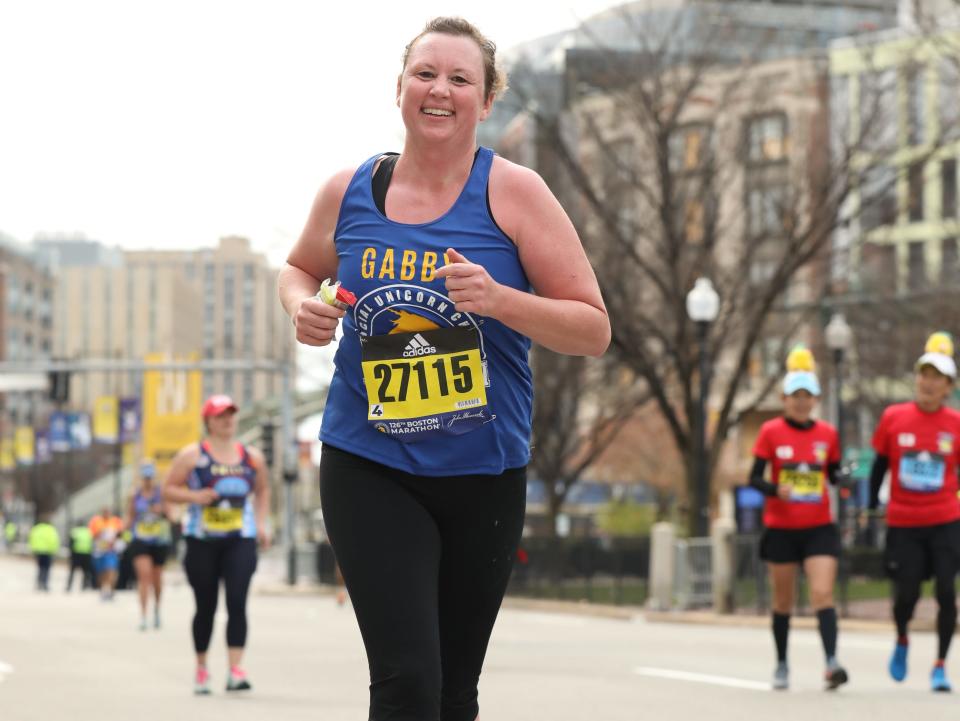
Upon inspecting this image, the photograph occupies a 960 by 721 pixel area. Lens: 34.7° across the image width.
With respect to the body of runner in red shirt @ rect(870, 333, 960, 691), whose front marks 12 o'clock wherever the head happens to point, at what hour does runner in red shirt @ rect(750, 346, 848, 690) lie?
runner in red shirt @ rect(750, 346, 848, 690) is roughly at 3 o'clock from runner in red shirt @ rect(870, 333, 960, 691).

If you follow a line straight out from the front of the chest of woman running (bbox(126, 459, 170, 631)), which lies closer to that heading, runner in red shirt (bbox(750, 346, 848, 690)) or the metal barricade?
the runner in red shirt

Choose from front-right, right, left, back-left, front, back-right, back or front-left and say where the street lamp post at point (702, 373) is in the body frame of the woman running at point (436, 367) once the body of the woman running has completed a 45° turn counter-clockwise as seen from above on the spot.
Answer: back-left

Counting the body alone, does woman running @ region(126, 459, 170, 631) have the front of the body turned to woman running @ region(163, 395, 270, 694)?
yes

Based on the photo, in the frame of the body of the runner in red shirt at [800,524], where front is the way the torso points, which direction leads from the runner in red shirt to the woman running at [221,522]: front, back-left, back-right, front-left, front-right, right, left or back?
right

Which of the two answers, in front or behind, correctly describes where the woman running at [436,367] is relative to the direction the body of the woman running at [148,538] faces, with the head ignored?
in front

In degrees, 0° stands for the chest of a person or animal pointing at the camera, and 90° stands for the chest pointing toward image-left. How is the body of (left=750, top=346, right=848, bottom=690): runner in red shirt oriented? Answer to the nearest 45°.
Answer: approximately 0°

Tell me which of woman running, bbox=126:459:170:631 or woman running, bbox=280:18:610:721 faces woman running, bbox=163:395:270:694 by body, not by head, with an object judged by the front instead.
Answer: woman running, bbox=126:459:170:631

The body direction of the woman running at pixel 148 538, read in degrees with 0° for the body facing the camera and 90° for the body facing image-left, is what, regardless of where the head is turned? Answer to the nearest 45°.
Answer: approximately 0°
